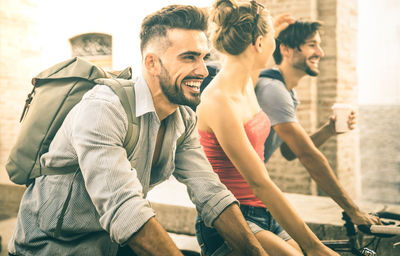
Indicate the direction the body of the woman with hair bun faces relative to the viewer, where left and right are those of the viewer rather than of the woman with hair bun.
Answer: facing to the right of the viewer

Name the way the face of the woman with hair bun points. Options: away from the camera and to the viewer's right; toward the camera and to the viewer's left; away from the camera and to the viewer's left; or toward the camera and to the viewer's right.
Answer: away from the camera and to the viewer's right

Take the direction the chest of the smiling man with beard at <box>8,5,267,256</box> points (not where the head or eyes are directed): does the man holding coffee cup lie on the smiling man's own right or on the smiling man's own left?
on the smiling man's own left

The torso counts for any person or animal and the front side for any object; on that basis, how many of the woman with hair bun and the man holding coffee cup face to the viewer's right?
2

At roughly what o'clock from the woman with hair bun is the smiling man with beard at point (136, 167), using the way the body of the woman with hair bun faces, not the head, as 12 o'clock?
The smiling man with beard is roughly at 4 o'clock from the woman with hair bun.

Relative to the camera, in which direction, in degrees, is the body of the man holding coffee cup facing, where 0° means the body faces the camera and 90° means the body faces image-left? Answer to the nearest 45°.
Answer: approximately 270°

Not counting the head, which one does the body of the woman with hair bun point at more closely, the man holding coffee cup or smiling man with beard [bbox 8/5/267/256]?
the man holding coffee cup

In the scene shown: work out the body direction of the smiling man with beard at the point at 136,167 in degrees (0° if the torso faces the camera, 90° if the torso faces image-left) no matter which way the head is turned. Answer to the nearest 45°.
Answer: approximately 315°

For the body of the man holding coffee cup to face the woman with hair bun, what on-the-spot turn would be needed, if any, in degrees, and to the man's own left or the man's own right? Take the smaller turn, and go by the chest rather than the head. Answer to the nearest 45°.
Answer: approximately 90° to the man's own right

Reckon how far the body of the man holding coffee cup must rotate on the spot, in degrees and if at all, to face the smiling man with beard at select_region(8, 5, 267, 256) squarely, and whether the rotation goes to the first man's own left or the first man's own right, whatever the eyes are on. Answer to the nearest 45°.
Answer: approximately 90° to the first man's own right
